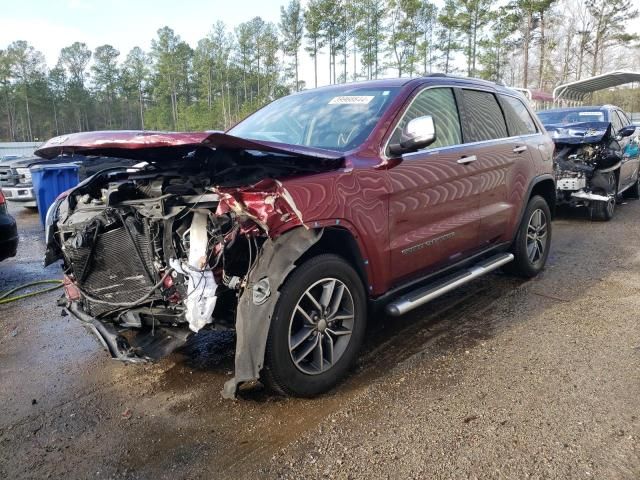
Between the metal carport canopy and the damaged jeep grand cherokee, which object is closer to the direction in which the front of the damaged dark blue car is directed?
the damaged jeep grand cherokee

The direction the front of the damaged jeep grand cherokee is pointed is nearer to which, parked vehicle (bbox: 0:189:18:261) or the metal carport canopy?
the parked vehicle

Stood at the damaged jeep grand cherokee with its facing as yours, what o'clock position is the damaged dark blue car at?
The damaged dark blue car is roughly at 6 o'clock from the damaged jeep grand cherokee.

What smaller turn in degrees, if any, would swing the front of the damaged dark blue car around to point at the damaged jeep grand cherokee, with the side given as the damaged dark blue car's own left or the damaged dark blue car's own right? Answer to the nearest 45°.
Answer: approximately 45° to the damaged dark blue car's own left

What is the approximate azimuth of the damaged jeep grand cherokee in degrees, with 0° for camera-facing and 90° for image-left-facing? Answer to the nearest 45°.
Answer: approximately 45°

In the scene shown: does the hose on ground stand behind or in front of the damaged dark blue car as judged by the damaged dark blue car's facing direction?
in front

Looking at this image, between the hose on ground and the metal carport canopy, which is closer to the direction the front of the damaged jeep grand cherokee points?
the hose on ground

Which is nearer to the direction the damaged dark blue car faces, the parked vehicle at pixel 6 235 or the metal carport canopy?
the parked vehicle

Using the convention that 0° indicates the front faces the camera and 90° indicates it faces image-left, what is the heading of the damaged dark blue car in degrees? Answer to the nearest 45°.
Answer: approximately 45°

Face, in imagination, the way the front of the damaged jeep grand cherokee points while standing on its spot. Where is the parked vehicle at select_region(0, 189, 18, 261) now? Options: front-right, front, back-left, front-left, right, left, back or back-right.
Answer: right

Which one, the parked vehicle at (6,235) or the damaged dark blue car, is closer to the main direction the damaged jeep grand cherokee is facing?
the parked vehicle
